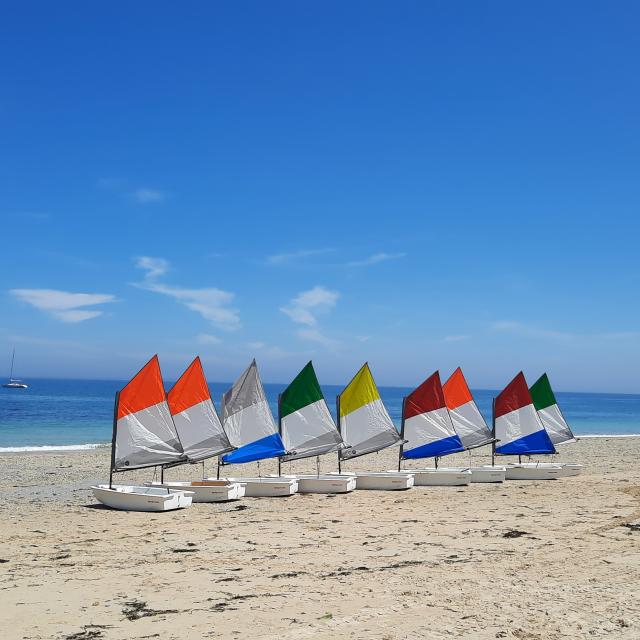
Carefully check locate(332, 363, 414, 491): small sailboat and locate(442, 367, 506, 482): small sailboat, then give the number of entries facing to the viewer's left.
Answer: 2

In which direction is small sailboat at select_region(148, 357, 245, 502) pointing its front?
to the viewer's left

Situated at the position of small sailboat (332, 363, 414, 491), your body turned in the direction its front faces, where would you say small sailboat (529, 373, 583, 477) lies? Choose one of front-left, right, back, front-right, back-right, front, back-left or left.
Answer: back-right

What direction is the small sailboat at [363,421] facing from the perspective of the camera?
to the viewer's left

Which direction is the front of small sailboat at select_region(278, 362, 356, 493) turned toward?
to the viewer's left

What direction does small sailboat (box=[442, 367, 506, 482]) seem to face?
to the viewer's left

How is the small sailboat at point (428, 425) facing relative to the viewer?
to the viewer's left

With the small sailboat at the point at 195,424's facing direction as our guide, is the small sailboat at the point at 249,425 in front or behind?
behind

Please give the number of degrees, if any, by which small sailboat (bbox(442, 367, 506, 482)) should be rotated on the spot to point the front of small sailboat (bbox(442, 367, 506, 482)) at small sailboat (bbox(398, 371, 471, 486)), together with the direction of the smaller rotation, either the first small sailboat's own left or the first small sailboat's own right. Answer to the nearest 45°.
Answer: approximately 45° to the first small sailboat's own left

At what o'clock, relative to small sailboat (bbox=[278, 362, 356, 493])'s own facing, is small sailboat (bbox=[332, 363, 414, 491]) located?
small sailboat (bbox=[332, 363, 414, 491]) is roughly at 5 o'clock from small sailboat (bbox=[278, 362, 356, 493]).

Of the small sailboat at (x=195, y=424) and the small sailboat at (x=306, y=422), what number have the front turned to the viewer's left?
2

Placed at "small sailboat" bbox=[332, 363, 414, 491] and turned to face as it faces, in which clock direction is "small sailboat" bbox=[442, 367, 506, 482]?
"small sailboat" bbox=[442, 367, 506, 482] is roughly at 5 o'clock from "small sailboat" bbox=[332, 363, 414, 491].

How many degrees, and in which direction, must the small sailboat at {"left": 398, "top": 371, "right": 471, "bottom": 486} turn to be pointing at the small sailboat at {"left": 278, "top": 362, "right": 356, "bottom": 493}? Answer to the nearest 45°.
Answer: approximately 45° to its left
